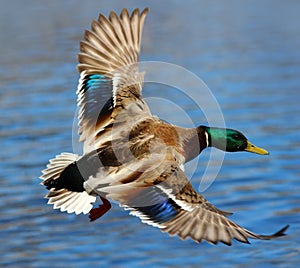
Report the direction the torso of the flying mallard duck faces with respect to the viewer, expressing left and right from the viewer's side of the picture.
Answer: facing to the right of the viewer
